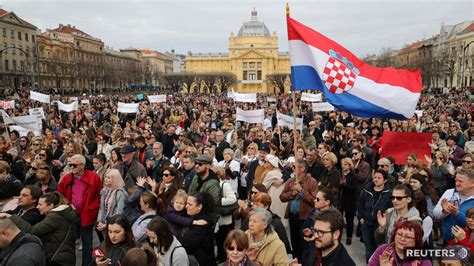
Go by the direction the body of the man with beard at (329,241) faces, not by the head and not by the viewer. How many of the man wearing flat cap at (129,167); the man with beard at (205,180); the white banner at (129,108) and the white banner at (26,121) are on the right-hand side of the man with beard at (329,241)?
4

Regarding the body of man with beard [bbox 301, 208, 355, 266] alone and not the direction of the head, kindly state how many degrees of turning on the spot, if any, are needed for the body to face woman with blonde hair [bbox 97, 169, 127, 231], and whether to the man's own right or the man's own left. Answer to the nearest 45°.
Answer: approximately 90° to the man's own right

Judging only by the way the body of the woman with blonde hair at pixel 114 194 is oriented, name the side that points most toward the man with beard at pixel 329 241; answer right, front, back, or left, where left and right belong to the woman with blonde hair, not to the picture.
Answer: left

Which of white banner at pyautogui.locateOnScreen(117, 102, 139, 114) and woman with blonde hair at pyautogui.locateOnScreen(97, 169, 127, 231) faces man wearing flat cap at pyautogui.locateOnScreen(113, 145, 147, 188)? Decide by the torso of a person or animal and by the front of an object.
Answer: the white banner

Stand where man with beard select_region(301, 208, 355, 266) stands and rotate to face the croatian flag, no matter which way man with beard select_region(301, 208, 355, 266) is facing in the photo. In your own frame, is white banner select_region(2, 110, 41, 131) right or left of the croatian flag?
left

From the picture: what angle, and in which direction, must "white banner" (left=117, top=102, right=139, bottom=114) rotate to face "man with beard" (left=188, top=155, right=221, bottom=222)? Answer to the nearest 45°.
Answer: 0° — it already faces them

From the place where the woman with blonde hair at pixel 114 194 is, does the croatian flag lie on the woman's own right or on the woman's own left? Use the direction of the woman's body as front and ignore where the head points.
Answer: on the woman's own left

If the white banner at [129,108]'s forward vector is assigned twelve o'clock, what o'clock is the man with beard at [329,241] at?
The man with beard is roughly at 12 o'clock from the white banner.

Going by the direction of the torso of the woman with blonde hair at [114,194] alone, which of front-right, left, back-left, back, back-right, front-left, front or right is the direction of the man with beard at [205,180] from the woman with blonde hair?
back-left

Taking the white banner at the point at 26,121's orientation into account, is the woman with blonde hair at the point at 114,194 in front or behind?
in front

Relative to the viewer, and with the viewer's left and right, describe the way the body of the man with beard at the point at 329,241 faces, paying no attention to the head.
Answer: facing the viewer and to the left of the viewer

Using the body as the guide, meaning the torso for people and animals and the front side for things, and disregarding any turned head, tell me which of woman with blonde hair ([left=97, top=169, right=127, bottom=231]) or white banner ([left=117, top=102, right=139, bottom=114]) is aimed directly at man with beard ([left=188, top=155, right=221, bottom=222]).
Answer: the white banner

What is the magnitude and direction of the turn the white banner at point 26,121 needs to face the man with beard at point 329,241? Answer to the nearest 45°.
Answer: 0° — it already faces them

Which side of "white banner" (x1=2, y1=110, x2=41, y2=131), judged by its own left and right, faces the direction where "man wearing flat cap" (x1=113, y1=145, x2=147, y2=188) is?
front

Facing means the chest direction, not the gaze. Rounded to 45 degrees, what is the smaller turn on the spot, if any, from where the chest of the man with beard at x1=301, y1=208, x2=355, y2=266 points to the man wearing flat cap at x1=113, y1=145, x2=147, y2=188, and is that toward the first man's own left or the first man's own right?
approximately 90° to the first man's own right
